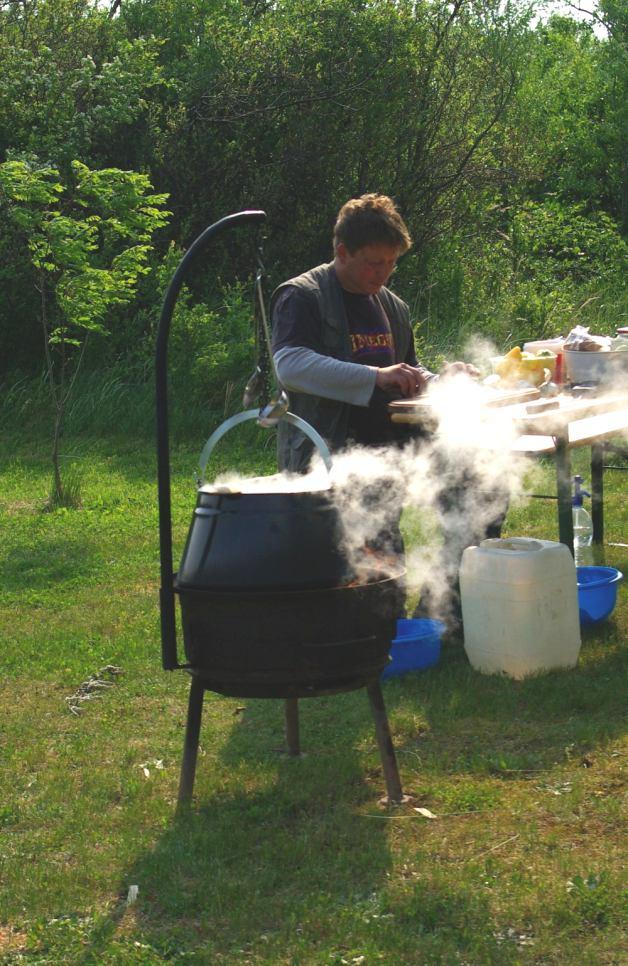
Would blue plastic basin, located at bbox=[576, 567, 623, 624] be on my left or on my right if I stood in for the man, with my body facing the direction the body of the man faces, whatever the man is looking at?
on my left

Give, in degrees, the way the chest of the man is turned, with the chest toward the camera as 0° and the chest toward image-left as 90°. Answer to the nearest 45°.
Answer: approximately 315°

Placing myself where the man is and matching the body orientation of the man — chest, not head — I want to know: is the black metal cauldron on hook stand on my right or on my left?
on my right

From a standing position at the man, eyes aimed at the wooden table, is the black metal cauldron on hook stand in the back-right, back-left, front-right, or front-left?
back-right
